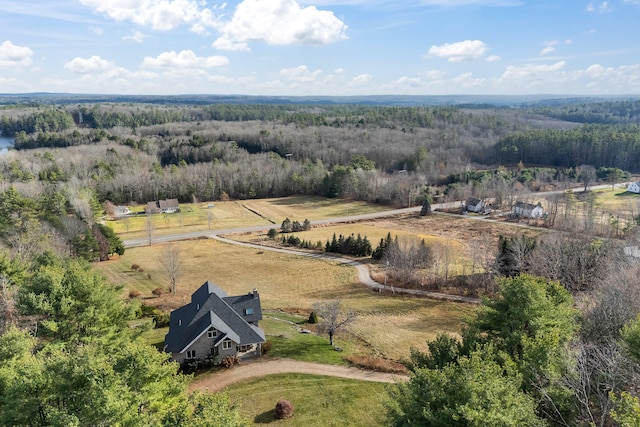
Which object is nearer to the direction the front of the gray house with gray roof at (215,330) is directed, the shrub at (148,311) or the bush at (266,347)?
the bush

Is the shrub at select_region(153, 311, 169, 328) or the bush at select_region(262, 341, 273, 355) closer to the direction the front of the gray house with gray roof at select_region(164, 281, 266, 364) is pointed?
the bush

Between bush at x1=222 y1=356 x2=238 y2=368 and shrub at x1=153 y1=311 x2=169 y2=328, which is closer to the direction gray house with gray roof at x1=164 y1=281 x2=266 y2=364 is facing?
the bush

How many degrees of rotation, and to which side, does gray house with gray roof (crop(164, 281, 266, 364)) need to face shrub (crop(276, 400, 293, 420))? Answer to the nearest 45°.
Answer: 0° — it already faces it

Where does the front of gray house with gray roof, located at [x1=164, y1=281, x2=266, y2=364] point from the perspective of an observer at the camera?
facing the viewer

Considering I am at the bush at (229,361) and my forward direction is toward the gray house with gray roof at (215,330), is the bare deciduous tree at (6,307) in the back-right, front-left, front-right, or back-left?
front-left

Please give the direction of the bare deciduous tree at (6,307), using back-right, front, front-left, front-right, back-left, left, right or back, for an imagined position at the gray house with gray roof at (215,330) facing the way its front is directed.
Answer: right

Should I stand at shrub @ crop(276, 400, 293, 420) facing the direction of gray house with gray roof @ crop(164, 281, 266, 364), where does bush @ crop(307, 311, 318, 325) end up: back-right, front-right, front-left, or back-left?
front-right

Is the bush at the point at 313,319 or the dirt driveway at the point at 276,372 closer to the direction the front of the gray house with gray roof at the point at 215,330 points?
the dirt driveway

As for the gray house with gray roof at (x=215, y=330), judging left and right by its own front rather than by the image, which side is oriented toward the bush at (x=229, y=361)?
front

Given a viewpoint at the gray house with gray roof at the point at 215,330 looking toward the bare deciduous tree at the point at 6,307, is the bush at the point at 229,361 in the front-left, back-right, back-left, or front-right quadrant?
back-left

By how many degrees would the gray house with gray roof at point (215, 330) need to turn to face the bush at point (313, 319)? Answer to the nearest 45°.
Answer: approximately 135° to its left

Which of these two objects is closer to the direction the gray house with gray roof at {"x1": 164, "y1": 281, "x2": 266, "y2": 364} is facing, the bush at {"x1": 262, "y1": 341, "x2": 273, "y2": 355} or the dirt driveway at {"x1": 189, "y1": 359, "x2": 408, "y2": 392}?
the dirt driveway
